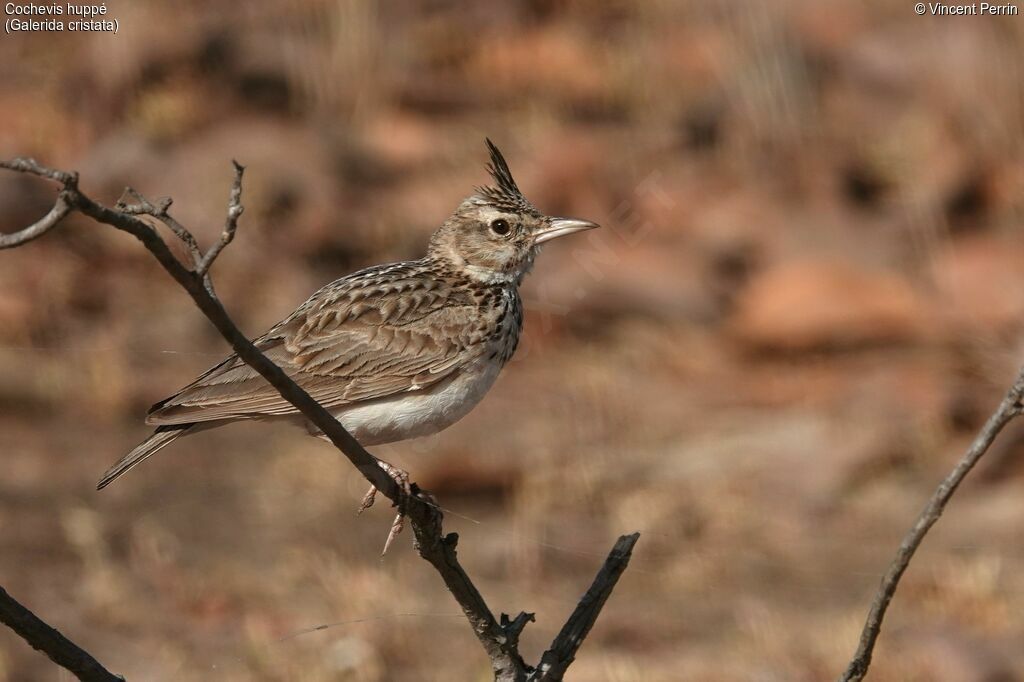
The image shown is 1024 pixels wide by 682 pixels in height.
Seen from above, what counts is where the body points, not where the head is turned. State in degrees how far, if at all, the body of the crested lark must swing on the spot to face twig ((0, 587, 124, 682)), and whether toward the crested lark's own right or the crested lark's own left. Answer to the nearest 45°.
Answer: approximately 135° to the crested lark's own right

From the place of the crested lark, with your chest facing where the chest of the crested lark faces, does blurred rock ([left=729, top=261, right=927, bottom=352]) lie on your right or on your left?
on your left

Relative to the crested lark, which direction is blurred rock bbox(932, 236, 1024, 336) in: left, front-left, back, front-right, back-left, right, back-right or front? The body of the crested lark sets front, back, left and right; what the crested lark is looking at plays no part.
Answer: front-left

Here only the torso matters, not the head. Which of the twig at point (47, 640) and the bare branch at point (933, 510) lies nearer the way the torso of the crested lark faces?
the bare branch

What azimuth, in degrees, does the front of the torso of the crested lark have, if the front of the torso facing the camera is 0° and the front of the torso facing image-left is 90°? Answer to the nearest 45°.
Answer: approximately 270°

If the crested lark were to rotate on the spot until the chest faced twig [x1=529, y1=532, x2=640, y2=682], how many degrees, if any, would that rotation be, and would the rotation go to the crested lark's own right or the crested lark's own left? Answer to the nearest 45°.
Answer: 0° — it already faces it
